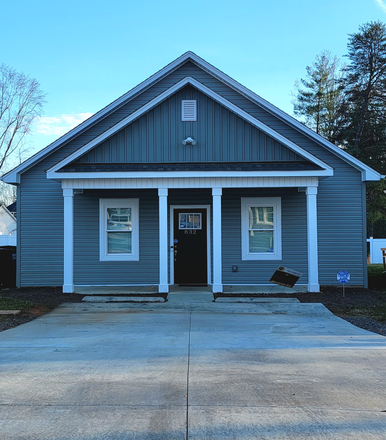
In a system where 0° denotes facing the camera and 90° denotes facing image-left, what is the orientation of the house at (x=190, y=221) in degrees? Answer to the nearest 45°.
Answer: approximately 0°

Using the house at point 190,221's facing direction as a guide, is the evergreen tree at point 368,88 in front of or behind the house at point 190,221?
behind

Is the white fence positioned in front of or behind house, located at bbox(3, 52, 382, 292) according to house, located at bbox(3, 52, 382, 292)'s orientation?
behind
